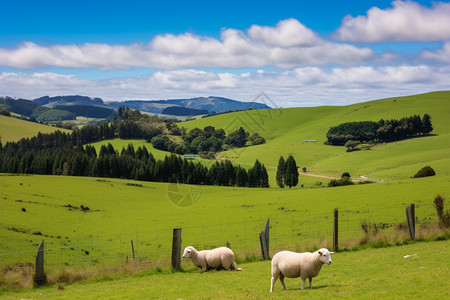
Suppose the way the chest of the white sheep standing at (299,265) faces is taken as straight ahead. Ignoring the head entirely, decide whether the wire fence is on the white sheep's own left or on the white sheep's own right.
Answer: on the white sheep's own left

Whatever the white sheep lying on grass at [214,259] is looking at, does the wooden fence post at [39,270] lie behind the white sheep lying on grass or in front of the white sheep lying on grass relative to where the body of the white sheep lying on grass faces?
in front

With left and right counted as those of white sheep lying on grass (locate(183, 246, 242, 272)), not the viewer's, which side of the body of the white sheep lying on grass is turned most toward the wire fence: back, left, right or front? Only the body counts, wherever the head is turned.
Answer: right

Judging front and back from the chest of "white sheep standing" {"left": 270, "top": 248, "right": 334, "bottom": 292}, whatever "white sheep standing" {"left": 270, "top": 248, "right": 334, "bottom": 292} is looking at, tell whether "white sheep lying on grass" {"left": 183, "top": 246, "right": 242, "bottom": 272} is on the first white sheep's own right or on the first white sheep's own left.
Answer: on the first white sheep's own left

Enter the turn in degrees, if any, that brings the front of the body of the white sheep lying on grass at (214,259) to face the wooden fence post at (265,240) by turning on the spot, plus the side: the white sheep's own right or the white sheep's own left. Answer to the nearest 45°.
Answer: approximately 135° to the white sheep's own right

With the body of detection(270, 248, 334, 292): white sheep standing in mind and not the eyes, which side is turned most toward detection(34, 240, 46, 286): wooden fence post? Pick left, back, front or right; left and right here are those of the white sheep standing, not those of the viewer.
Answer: back

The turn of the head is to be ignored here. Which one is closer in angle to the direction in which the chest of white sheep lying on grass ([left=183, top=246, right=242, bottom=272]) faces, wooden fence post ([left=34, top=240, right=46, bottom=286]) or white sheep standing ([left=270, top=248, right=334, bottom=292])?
the wooden fence post

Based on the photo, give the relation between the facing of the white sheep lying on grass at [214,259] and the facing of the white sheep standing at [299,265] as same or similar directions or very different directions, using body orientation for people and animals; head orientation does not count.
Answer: very different directions

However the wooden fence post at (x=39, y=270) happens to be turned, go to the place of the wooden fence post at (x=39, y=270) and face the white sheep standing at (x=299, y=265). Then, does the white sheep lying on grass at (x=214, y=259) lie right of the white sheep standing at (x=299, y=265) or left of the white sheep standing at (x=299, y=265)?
left

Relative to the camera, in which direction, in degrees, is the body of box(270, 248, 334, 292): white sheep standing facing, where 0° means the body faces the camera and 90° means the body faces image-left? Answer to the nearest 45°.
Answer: approximately 270°
